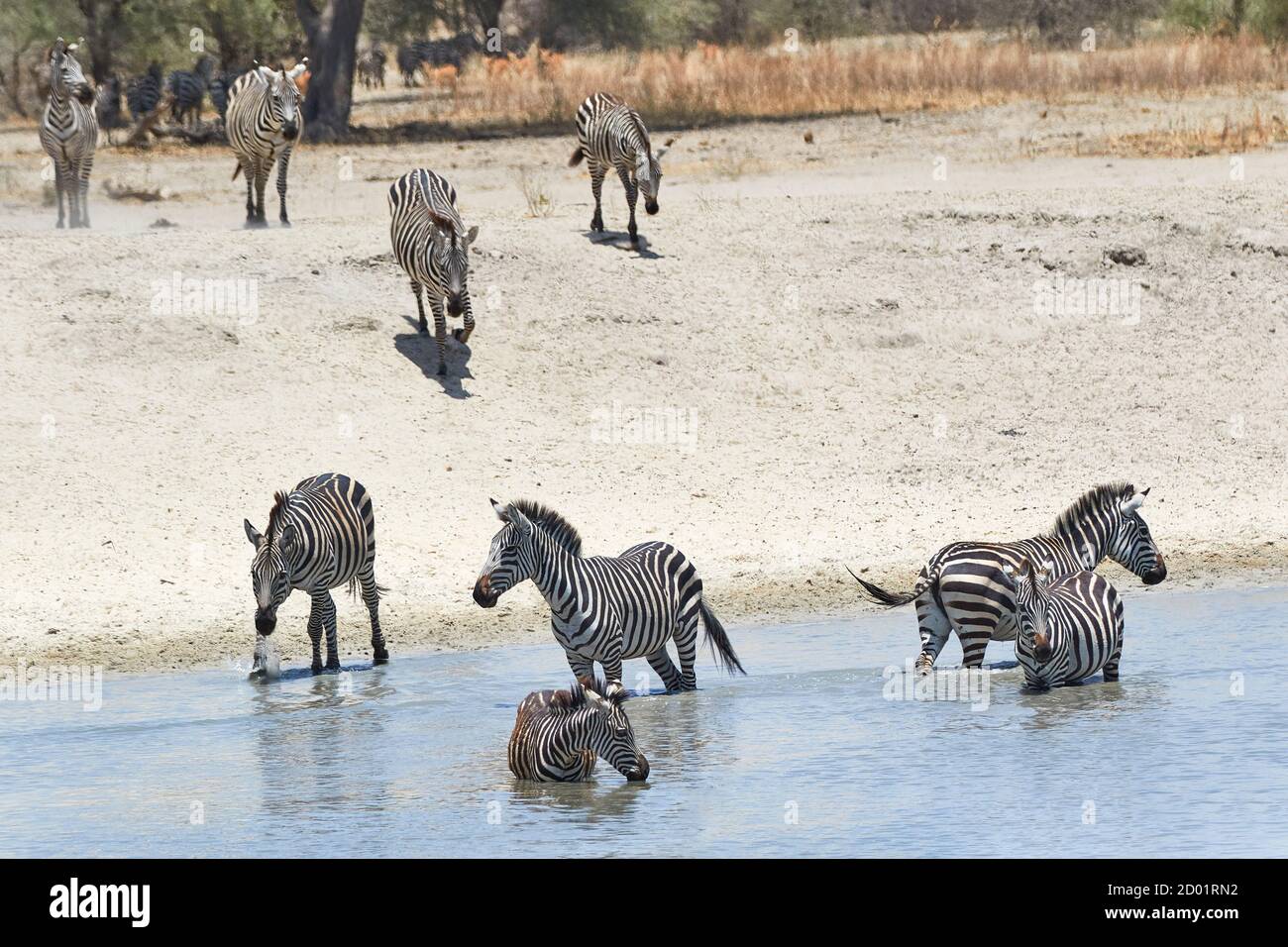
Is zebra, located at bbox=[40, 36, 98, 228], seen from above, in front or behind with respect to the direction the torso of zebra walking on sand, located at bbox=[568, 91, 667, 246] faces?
behind

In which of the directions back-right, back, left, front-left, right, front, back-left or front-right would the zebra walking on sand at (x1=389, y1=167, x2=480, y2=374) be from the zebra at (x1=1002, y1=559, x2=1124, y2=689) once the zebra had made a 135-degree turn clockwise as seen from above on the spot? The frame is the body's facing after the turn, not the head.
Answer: front-left

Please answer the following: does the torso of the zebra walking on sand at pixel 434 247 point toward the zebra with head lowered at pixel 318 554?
yes

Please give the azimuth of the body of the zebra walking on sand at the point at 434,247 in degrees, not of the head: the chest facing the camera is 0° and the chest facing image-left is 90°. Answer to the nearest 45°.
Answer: approximately 0°

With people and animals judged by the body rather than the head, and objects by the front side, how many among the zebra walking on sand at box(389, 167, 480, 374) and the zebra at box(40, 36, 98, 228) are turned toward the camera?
2

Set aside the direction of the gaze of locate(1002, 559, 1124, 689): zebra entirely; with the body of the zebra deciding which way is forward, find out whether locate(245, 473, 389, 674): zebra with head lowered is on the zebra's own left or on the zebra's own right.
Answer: on the zebra's own right

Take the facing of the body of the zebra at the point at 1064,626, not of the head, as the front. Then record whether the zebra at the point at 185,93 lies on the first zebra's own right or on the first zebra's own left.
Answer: on the first zebra's own right

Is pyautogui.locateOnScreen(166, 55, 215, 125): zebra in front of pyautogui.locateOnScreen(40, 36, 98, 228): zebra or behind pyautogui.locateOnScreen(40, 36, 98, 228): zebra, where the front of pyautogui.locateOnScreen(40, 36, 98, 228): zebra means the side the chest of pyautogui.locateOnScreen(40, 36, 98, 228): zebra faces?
behind

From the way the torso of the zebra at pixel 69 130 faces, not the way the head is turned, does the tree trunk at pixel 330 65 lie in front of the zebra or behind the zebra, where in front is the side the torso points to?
behind

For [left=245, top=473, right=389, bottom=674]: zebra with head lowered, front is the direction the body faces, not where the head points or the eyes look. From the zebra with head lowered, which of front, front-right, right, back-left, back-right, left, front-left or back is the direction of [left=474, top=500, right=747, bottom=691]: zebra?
left

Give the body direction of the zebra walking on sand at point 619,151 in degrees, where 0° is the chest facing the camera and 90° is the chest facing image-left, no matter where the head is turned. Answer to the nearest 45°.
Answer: approximately 315°

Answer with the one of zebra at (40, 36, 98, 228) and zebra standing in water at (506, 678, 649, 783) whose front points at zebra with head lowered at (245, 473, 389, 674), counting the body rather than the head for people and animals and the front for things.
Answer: the zebra
